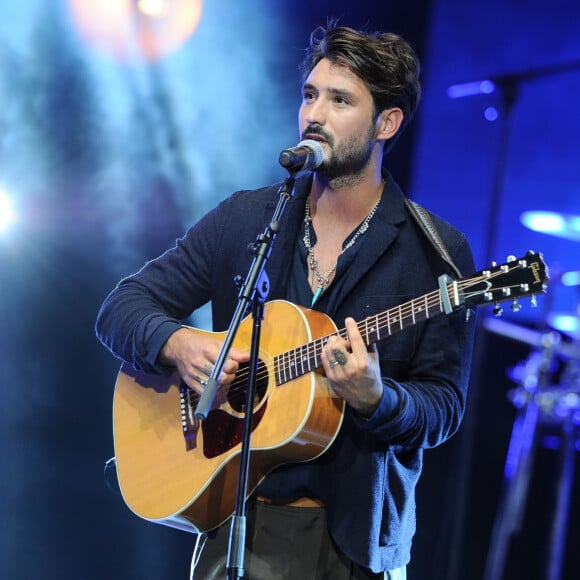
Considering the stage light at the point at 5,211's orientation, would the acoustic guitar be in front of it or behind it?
in front

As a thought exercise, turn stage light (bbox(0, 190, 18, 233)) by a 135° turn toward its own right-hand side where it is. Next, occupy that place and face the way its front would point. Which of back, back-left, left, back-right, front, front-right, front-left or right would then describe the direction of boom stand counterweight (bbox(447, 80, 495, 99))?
back-right

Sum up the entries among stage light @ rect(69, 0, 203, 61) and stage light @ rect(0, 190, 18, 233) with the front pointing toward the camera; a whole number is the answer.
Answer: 2

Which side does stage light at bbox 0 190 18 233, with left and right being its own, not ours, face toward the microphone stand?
front

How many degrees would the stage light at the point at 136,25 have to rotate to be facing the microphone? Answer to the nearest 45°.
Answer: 0° — it already faces it

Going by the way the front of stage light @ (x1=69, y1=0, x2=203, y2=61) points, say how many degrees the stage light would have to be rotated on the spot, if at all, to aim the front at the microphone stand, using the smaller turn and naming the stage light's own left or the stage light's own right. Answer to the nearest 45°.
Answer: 0° — it already faces it

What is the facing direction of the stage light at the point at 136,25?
toward the camera

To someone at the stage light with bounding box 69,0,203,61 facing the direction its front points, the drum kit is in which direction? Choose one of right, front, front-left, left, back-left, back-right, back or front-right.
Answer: left

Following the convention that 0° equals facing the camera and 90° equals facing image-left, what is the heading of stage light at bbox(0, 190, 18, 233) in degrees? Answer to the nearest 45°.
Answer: approximately 0°
